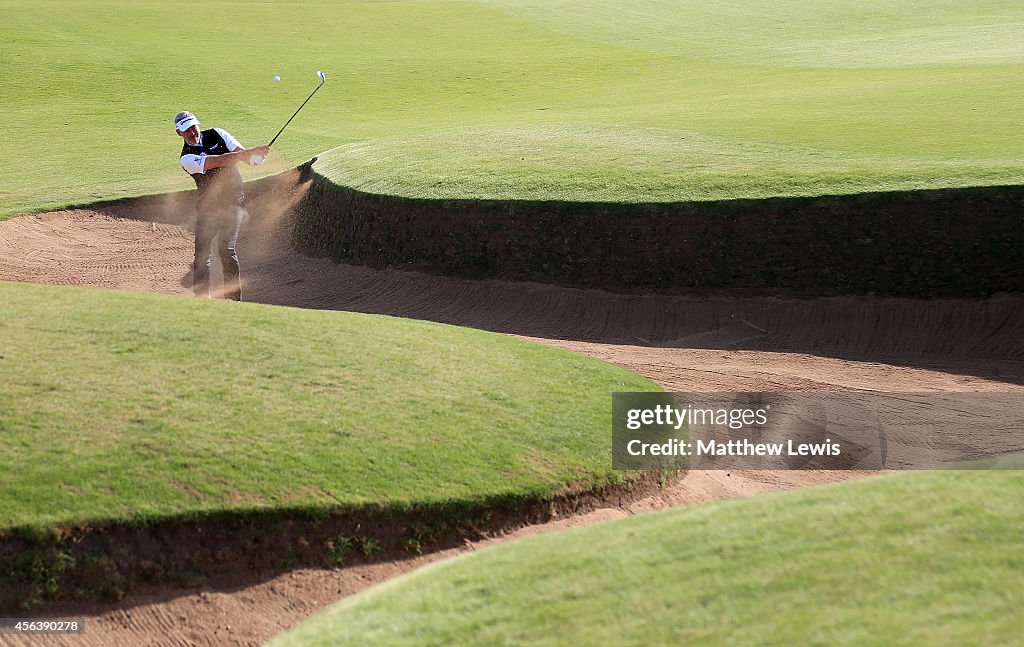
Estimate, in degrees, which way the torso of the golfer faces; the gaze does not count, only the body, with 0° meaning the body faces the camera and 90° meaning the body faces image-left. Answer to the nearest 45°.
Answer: approximately 315°
